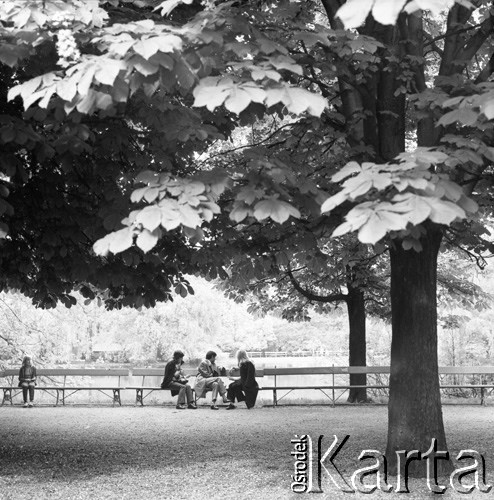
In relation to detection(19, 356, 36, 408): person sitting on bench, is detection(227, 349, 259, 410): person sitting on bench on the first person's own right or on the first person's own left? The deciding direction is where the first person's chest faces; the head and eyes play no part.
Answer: on the first person's own left

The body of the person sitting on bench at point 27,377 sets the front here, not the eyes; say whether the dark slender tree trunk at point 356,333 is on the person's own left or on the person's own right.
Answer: on the person's own left

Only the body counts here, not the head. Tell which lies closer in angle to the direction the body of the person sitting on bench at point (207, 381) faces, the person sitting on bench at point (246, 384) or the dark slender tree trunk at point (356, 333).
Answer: the person sitting on bench

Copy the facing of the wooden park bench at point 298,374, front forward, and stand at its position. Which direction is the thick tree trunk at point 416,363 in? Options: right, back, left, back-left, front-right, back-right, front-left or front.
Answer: front

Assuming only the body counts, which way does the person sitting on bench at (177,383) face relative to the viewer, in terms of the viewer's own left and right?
facing the viewer and to the right of the viewer

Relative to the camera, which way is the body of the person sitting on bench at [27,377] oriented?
toward the camera

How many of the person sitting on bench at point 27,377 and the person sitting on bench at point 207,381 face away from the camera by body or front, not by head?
0

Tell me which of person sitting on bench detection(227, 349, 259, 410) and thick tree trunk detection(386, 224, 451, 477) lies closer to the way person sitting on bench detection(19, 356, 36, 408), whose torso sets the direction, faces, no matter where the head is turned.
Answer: the thick tree trunk

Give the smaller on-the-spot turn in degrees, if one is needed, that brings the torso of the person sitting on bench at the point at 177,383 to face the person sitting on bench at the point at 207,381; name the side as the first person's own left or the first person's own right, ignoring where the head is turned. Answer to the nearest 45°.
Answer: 0° — they already face them

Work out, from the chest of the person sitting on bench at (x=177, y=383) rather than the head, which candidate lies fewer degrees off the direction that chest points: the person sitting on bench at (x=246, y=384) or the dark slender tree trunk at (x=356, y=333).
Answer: the person sitting on bench
